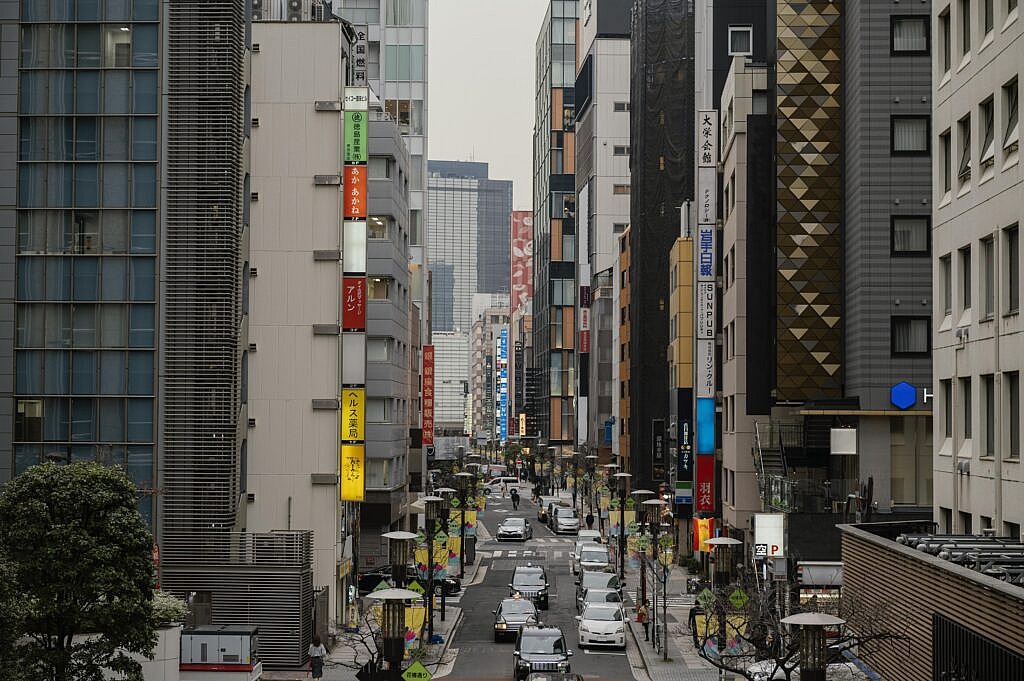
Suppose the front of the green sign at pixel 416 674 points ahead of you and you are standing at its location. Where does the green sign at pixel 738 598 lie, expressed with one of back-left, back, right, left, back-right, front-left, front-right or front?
back-left

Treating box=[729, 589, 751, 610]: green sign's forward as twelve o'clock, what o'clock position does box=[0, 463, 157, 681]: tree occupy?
The tree is roughly at 2 o'clock from the green sign.

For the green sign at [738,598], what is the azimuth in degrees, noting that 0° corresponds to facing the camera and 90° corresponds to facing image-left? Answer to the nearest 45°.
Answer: approximately 0°

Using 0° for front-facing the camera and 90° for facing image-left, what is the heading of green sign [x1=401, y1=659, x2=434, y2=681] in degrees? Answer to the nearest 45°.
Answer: approximately 0°

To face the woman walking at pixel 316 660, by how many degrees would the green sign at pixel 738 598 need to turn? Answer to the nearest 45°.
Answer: approximately 90° to its right
